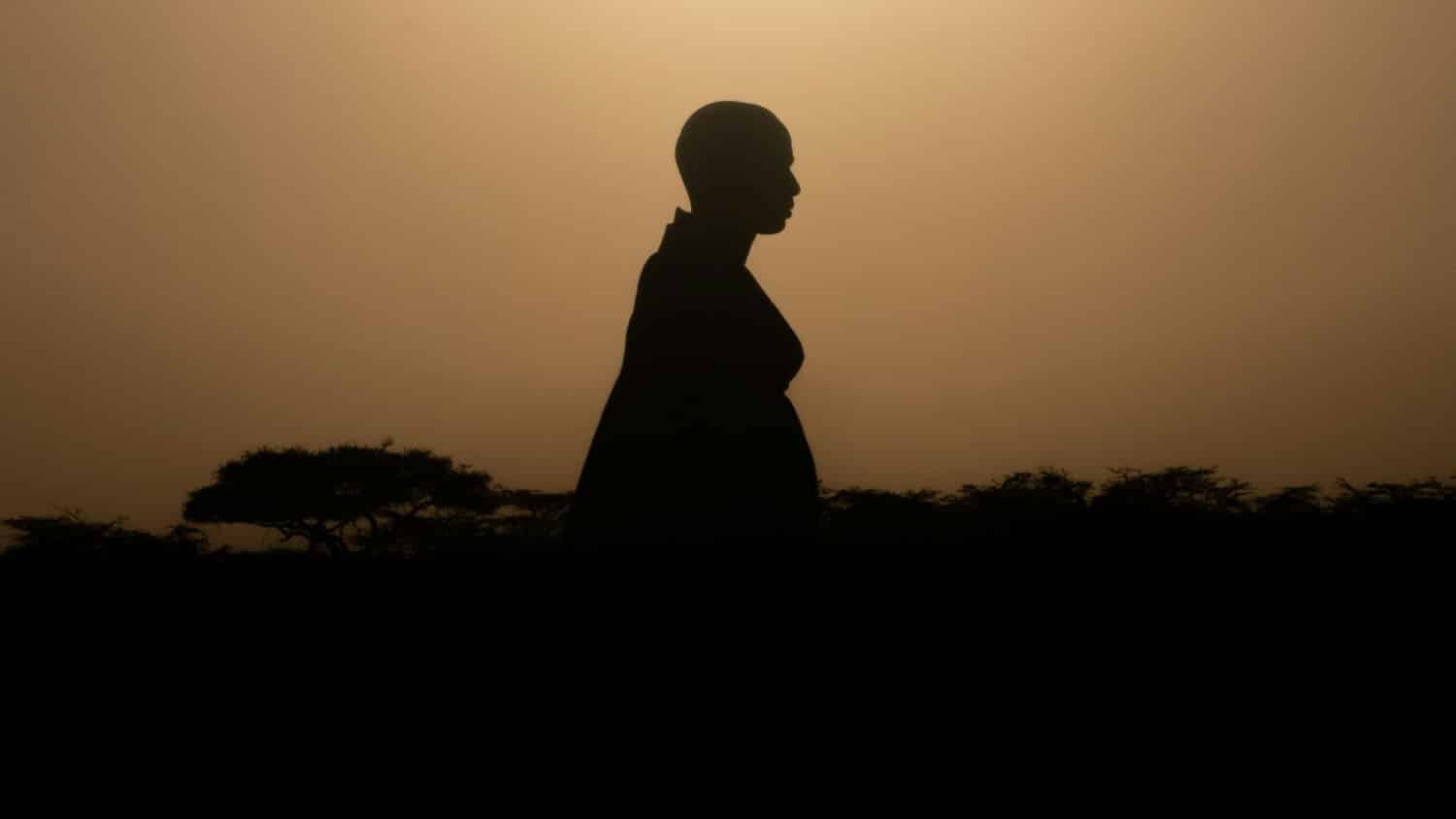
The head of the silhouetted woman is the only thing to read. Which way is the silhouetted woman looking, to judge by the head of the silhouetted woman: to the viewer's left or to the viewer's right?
to the viewer's right

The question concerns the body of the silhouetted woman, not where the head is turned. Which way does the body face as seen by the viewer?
to the viewer's right

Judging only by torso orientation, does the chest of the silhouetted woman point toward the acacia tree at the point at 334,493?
no
